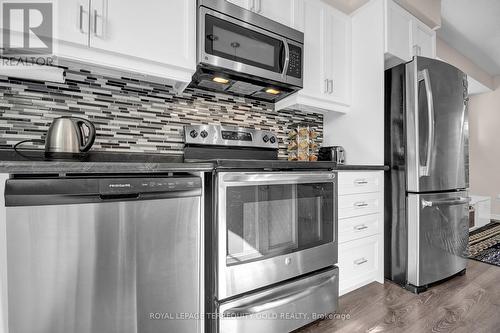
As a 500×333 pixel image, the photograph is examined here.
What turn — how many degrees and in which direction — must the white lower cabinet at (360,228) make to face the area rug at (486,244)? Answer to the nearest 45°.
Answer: approximately 90° to its left

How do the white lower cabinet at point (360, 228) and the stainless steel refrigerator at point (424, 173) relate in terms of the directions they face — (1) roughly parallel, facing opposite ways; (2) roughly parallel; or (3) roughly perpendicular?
roughly parallel

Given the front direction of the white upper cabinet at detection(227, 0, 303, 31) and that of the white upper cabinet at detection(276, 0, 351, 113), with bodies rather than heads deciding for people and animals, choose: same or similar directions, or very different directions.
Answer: same or similar directions

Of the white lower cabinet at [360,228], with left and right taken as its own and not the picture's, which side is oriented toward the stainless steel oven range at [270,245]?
right

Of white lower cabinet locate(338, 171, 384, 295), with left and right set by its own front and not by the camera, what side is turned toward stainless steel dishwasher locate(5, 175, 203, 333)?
right

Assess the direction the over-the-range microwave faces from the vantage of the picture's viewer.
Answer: facing the viewer and to the right of the viewer

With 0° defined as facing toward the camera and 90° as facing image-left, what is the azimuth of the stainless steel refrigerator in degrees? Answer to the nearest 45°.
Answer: approximately 315°

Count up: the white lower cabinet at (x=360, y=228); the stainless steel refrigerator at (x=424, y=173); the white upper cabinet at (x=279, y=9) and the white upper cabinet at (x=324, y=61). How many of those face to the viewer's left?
0

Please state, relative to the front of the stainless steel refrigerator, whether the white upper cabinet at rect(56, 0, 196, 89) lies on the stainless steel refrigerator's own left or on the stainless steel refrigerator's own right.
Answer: on the stainless steel refrigerator's own right
